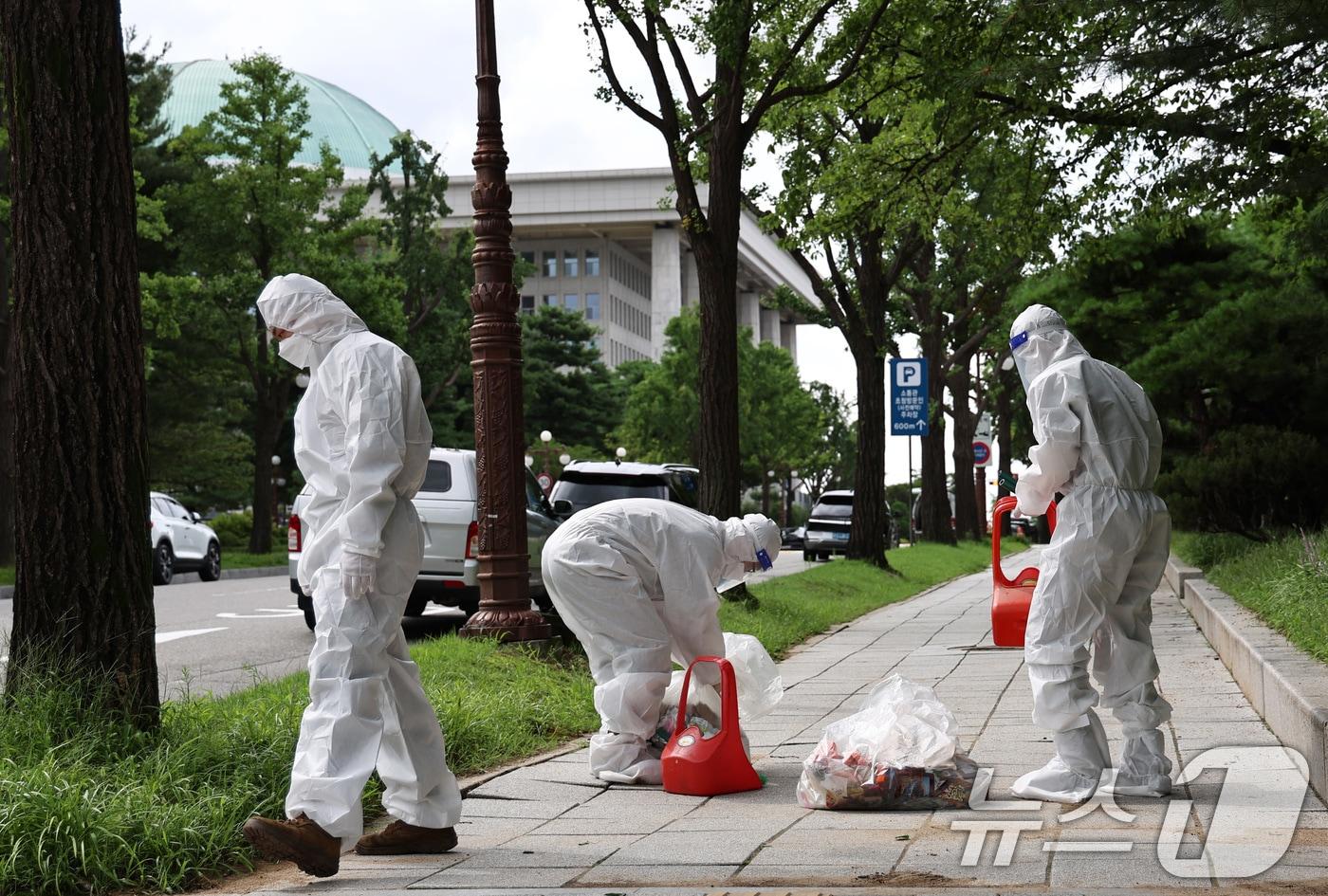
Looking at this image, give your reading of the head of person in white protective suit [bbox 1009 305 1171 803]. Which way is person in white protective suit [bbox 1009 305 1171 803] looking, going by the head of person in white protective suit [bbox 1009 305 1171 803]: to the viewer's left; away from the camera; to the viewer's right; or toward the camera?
to the viewer's left

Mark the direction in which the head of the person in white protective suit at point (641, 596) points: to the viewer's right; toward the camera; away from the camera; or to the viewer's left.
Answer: to the viewer's right

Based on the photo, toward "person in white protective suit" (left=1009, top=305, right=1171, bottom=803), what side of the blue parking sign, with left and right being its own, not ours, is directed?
front

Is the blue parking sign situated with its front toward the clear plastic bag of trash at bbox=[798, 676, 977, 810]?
yes

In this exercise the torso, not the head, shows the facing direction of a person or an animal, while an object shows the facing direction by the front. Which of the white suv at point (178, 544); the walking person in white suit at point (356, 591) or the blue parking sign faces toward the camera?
the blue parking sign

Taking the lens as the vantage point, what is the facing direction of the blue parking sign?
facing the viewer

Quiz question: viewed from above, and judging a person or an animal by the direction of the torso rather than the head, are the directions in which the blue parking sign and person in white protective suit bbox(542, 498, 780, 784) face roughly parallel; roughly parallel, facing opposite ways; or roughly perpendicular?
roughly perpendicular

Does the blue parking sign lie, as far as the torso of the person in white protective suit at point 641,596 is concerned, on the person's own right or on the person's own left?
on the person's own left

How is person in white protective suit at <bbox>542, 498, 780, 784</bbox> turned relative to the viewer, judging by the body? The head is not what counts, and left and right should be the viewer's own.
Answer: facing to the right of the viewer

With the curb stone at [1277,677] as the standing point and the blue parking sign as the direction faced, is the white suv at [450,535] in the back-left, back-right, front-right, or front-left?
front-left

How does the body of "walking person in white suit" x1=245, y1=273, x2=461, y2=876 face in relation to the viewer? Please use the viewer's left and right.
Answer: facing to the left of the viewer
